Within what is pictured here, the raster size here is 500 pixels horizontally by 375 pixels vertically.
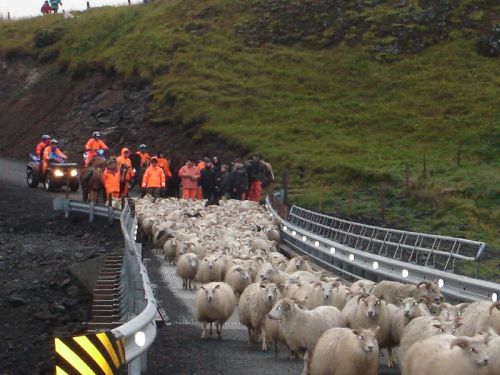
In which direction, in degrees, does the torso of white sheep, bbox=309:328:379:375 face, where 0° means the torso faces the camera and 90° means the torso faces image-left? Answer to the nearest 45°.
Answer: approximately 315°

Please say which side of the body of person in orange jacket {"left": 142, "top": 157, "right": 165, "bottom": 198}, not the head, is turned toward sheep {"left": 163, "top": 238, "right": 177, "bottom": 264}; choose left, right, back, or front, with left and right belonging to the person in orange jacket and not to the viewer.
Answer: front

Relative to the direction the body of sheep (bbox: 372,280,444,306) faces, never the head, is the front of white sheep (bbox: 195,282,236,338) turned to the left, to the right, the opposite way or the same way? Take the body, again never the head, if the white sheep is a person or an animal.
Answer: to the right

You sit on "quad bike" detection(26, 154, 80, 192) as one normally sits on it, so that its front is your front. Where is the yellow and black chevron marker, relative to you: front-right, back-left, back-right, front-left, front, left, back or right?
front-right

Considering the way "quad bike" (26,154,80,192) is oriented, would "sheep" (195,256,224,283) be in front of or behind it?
in front

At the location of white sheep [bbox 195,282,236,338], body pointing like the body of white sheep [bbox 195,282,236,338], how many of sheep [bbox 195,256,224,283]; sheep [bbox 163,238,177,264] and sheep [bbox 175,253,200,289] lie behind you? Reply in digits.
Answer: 3

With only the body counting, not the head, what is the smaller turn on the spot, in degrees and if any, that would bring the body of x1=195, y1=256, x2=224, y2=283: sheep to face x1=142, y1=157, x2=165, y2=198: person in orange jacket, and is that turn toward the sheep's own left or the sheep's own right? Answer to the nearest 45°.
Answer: approximately 180°

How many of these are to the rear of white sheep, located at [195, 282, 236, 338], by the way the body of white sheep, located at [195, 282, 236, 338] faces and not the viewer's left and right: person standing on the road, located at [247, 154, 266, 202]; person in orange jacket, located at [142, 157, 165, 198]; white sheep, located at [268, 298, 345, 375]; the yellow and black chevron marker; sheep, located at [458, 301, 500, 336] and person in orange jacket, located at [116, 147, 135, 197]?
3

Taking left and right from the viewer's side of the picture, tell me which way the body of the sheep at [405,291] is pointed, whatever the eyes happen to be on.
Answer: facing to the right of the viewer
